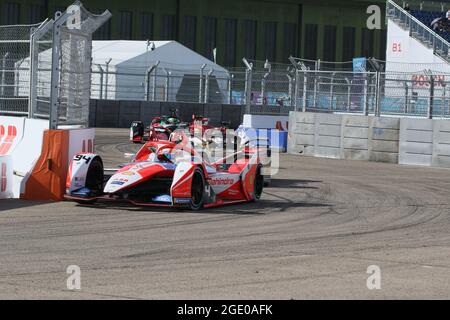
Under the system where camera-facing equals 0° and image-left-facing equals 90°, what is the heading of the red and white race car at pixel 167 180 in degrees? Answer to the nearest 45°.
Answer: approximately 45°

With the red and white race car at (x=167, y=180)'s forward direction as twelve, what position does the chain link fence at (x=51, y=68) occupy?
The chain link fence is roughly at 3 o'clock from the red and white race car.

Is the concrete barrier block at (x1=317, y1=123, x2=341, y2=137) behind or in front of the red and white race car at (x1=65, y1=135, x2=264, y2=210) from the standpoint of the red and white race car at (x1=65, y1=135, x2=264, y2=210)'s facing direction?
behind

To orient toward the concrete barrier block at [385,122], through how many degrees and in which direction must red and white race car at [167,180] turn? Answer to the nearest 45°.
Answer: approximately 180°

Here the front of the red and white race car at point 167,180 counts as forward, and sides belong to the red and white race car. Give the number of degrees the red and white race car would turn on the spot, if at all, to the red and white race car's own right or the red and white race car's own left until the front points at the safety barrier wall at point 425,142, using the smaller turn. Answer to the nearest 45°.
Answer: approximately 180°

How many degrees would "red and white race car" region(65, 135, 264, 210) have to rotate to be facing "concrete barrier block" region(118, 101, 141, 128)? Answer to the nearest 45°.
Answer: approximately 135° to its right

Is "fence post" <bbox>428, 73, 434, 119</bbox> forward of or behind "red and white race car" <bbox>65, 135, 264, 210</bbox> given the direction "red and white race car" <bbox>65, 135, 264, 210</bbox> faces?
behind

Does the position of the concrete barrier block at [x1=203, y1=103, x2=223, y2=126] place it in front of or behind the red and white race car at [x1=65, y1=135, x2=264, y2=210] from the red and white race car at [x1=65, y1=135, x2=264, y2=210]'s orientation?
behind

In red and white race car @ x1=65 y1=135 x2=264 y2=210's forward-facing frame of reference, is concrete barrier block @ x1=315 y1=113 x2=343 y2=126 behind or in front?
behind

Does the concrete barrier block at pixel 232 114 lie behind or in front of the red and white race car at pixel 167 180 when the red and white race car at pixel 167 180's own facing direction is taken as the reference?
behind
